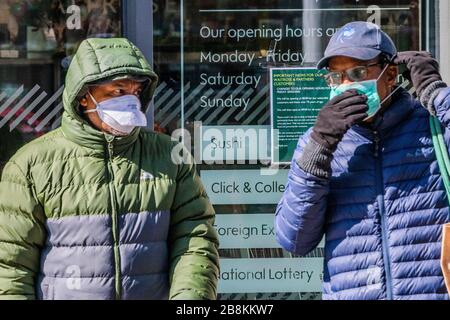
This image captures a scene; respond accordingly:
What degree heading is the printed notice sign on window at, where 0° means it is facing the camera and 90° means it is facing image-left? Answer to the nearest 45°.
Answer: approximately 0°

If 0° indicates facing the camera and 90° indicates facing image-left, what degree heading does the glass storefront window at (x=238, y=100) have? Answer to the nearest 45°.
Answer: approximately 0°
